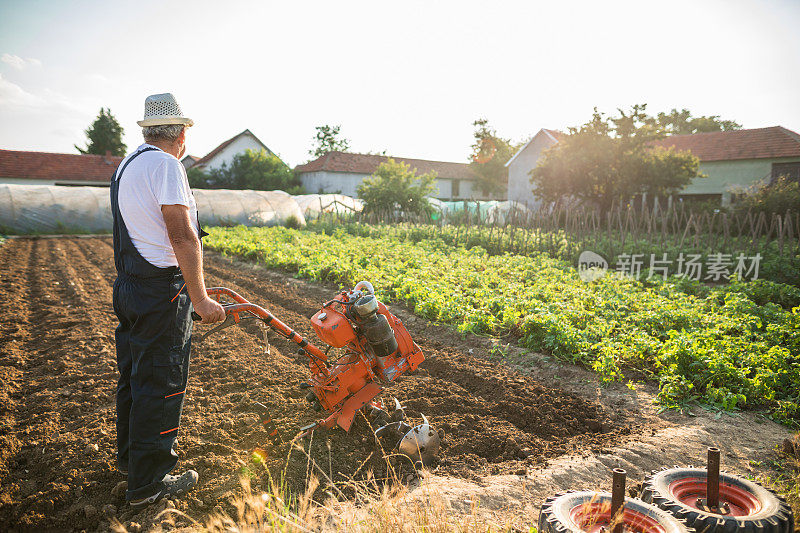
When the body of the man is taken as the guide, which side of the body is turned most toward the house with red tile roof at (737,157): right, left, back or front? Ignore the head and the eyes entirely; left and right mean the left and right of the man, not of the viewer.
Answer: front

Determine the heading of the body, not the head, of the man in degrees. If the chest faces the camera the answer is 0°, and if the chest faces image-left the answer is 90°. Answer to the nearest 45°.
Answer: approximately 225°

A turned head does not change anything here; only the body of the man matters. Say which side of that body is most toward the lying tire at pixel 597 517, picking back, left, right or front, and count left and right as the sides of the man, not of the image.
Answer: right

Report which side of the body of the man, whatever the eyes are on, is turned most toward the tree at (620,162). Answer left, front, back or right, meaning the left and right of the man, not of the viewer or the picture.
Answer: front

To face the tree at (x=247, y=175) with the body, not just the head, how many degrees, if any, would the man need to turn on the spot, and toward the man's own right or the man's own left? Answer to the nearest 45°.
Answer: approximately 45° to the man's own left

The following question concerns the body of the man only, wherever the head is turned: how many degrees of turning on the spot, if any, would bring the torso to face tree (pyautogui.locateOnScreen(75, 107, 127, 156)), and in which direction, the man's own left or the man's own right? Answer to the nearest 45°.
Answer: approximately 45° to the man's own left

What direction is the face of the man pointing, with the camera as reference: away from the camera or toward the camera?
away from the camera

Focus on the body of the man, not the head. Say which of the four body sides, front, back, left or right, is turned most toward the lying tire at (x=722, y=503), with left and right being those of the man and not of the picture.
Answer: right

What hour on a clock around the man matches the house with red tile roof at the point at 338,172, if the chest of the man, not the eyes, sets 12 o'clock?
The house with red tile roof is roughly at 11 o'clock from the man.
